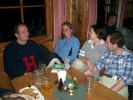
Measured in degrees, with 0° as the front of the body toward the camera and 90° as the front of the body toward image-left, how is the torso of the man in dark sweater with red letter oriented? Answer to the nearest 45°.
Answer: approximately 315°

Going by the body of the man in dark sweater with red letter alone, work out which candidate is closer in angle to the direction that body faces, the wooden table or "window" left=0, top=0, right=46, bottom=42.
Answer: the wooden table

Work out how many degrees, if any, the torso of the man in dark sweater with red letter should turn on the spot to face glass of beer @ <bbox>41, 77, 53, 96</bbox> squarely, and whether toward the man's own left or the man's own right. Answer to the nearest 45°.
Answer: approximately 45° to the man's own right

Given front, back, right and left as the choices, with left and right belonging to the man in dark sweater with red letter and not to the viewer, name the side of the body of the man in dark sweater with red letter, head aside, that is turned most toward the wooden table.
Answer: front

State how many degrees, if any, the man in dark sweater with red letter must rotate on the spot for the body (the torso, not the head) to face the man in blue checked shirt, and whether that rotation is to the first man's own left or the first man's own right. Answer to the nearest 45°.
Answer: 0° — they already face them
